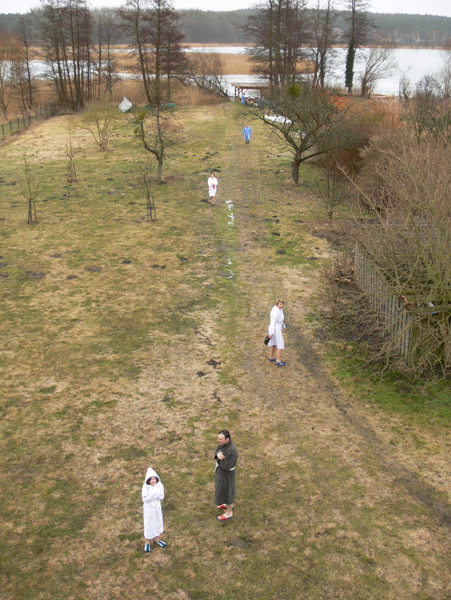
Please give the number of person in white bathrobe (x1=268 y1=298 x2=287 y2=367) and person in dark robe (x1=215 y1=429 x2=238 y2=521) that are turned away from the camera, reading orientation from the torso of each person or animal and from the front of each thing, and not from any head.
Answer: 0

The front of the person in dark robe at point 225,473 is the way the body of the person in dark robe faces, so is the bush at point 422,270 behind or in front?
behind

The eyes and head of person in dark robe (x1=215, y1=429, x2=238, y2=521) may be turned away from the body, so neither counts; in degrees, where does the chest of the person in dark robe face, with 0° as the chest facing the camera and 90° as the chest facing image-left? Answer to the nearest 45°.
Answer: approximately 45°

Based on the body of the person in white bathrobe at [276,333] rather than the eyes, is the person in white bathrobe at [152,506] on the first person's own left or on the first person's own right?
on the first person's own right

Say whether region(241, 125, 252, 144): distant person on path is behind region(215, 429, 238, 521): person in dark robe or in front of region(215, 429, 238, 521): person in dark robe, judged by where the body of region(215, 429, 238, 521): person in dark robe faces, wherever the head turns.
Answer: behind

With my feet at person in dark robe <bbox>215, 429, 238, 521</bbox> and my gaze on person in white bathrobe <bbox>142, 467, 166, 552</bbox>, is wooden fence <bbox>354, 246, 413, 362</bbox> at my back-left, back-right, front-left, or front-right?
back-right
